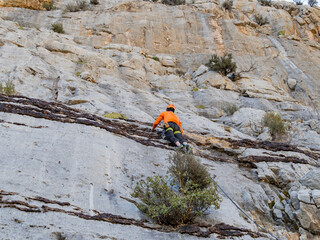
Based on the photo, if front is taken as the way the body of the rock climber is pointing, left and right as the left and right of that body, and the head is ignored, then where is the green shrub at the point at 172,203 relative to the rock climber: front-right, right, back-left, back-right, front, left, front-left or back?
back

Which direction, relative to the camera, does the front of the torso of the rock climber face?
away from the camera

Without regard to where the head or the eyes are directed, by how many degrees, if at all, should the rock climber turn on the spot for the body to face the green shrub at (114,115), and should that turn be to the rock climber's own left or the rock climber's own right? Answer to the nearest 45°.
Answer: approximately 45° to the rock climber's own left

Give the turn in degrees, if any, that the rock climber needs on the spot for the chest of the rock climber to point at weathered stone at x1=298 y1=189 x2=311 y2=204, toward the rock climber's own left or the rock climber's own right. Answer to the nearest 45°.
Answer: approximately 135° to the rock climber's own right

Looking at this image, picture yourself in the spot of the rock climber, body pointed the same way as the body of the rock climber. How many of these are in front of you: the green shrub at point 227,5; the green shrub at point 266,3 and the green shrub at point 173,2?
3

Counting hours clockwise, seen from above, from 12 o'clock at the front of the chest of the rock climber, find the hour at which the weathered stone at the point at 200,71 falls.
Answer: The weathered stone is roughly at 12 o'clock from the rock climber.

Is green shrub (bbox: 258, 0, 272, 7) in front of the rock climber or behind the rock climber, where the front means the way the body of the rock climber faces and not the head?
in front

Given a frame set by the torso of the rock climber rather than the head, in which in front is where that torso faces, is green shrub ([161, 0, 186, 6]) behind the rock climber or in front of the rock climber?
in front

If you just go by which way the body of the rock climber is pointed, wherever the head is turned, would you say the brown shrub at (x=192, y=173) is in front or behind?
behind
